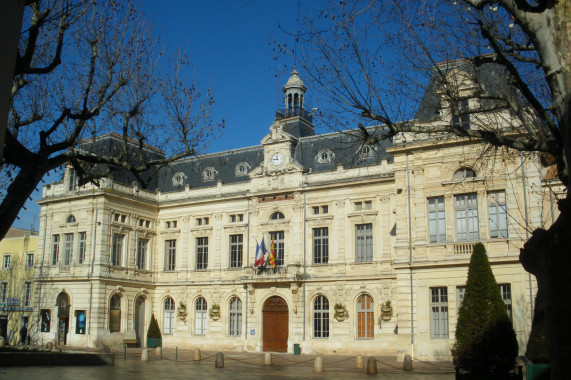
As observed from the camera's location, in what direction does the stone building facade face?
facing the viewer and to the left of the viewer

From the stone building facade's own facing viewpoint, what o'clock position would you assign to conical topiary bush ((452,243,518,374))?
The conical topiary bush is roughly at 10 o'clock from the stone building facade.

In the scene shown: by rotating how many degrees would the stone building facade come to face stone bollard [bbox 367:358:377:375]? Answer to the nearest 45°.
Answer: approximately 45° to its left

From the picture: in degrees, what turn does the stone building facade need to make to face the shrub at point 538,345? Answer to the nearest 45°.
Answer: approximately 45° to its left

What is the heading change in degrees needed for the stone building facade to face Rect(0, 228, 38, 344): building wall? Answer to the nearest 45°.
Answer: approximately 90° to its right
